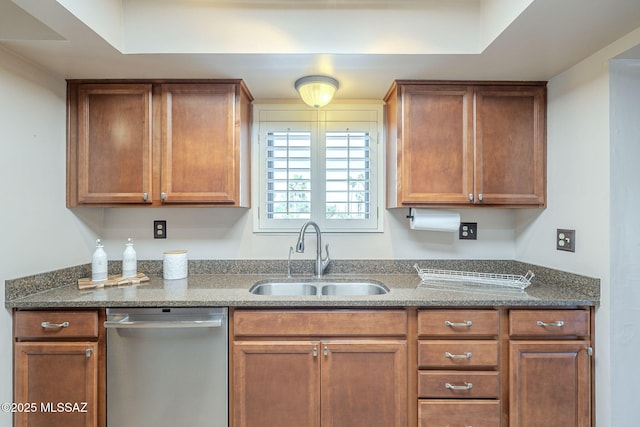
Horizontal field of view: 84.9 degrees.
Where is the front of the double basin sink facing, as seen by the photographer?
facing the viewer

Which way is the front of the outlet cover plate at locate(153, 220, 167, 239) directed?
toward the camera

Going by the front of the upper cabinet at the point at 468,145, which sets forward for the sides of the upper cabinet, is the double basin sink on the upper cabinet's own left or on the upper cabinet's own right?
on the upper cabinet's own right

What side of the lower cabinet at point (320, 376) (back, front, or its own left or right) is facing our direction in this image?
front

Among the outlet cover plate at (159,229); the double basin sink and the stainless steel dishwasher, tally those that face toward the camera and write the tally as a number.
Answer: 3

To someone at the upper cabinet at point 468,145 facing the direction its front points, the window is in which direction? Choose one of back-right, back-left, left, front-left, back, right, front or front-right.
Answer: right

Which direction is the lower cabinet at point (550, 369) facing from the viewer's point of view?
toward the camera
